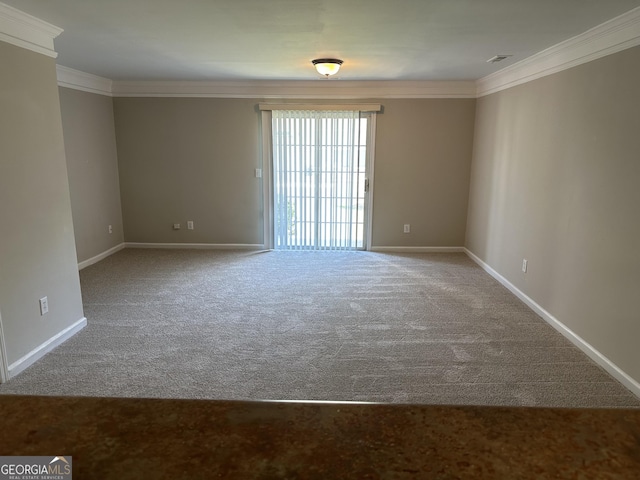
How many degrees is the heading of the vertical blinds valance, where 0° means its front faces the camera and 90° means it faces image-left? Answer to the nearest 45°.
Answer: approximately 0°

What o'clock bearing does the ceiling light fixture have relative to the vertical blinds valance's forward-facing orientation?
The ceiling light fixture is roughly at 12 o'clock from the vertical blinds valance.
